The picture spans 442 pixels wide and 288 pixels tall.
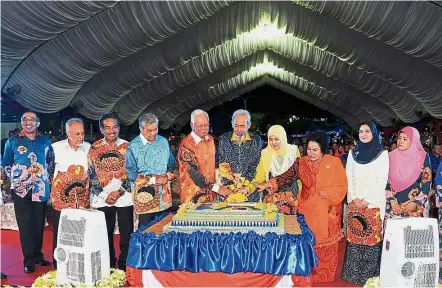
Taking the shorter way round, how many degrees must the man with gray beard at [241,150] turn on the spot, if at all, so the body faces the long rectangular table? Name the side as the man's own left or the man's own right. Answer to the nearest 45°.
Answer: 0° — they already face it

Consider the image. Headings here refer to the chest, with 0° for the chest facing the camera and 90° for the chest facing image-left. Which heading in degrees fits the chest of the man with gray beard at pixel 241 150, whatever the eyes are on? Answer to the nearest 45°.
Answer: approximately 0°

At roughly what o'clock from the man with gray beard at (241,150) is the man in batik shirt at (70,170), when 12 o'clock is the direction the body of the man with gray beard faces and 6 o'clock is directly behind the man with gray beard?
The man in batik shirt is roughly at 3 o'clock from the man with gray beard.

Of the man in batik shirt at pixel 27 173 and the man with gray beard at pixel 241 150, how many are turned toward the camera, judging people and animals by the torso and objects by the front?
2

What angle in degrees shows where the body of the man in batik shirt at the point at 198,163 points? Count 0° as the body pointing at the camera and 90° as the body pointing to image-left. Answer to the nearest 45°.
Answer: approximately 315°

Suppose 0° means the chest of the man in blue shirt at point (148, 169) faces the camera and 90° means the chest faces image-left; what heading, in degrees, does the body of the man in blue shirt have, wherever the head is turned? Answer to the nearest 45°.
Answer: approximately 315°

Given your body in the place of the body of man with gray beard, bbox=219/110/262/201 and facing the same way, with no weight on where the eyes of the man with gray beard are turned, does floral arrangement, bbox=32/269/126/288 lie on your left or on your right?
on your right
